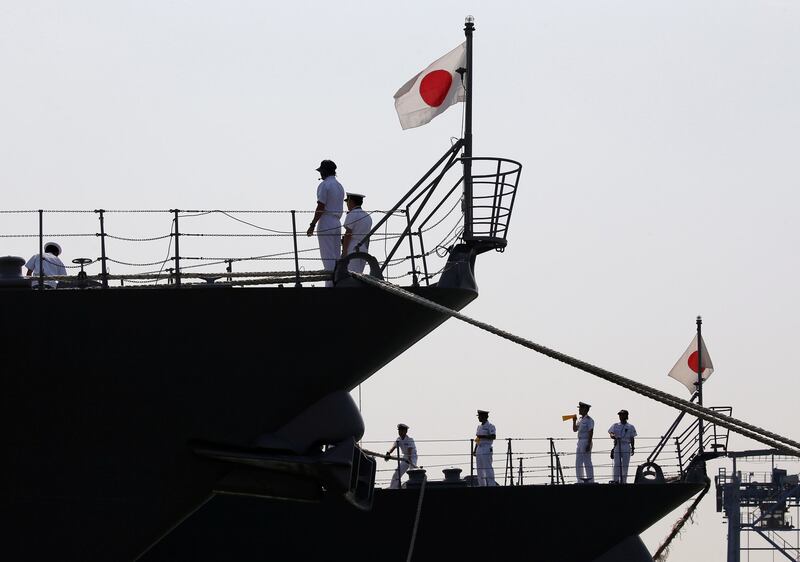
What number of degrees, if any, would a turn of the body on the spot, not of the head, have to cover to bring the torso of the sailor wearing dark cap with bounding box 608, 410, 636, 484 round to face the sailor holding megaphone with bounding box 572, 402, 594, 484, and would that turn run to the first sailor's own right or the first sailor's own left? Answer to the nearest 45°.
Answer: approximately 45° to the first sailor's own right

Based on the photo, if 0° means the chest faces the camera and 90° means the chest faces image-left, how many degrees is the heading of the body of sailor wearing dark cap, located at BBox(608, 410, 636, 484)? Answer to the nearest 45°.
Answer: approximately 0°

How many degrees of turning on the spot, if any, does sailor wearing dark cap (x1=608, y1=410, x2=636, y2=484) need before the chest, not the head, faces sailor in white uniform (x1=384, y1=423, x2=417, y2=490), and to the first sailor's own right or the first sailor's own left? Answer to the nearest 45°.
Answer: approximately 45° to the first sailor's own right

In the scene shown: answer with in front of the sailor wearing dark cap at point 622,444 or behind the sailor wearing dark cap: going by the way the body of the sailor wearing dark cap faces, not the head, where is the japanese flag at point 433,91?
in front

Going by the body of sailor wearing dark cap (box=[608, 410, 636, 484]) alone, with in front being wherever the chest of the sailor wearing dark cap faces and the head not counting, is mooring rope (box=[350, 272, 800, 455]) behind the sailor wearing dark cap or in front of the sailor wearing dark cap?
in front

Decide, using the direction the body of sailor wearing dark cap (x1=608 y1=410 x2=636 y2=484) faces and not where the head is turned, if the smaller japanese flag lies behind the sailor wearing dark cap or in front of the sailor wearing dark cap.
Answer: behind

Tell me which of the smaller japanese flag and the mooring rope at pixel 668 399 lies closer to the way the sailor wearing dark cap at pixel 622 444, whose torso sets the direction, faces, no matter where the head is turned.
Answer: the mooring rope

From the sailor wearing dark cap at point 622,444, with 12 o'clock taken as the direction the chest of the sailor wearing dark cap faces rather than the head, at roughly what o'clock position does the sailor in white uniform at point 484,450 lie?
The sailor in white uniform is roughly at 2 o'clock from the sailor wearing dark cap.

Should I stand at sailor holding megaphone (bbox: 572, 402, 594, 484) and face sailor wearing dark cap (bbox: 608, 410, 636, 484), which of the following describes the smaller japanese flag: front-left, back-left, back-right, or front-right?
front-left

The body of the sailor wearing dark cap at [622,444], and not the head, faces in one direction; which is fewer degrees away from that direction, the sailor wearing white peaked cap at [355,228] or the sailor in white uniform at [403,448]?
the sailor wearing white peaked cap
